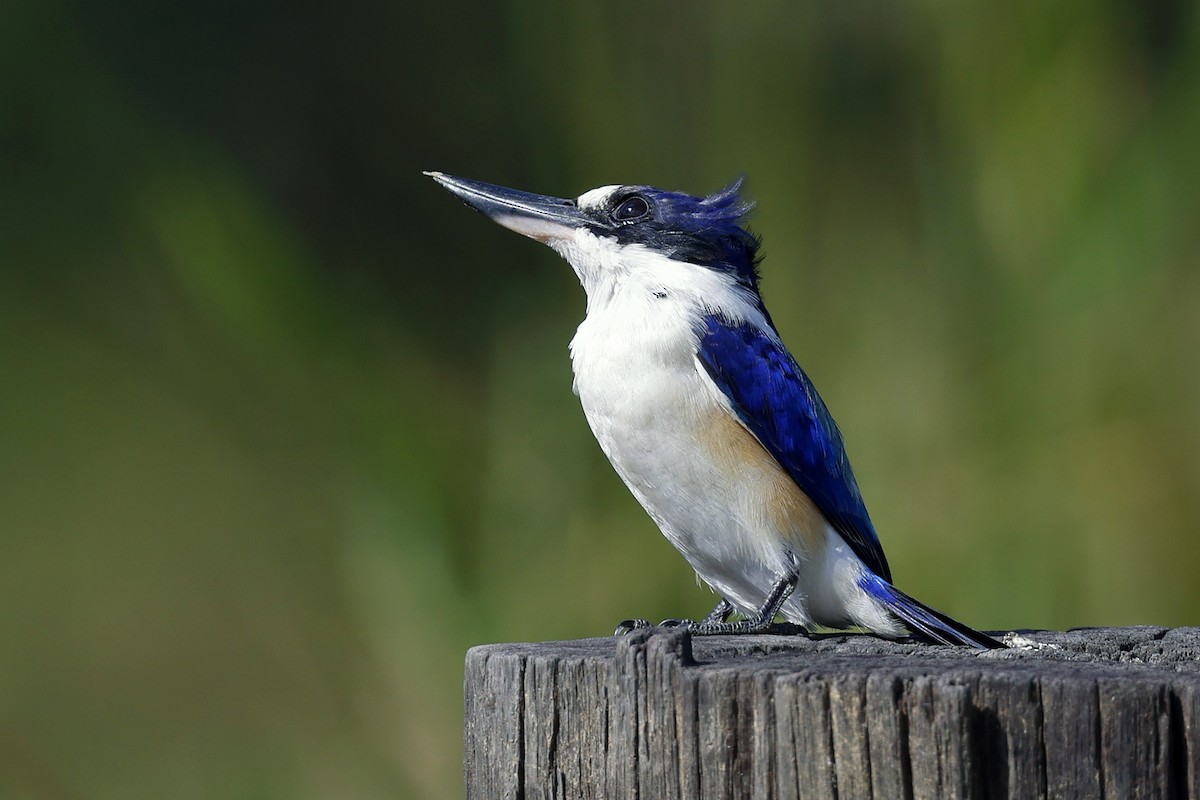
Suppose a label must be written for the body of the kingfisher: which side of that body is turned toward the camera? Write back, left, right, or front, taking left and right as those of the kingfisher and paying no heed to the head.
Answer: left
